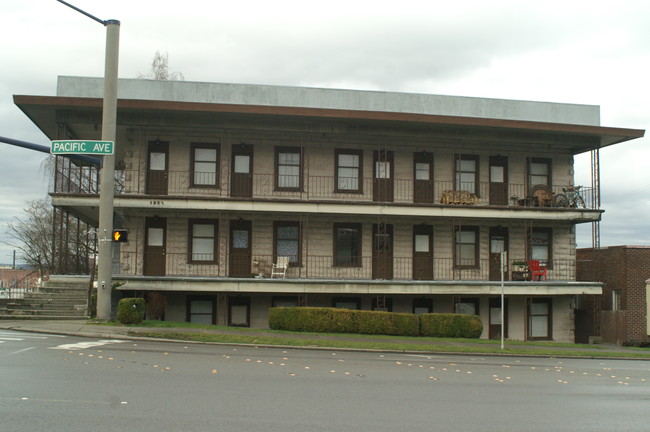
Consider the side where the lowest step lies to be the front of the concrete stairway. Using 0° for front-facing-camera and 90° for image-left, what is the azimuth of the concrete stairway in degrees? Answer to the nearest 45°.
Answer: approximately 0°

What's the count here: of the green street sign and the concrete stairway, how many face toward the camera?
2

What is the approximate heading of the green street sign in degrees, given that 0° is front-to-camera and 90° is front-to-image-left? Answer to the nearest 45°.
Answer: approximately 0°

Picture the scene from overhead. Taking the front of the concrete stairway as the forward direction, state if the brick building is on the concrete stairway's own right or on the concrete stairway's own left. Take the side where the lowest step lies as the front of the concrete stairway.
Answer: on the concrete stairway's own left

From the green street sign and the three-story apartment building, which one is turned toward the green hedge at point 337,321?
the three-story apartment building

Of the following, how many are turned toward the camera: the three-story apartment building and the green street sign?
2

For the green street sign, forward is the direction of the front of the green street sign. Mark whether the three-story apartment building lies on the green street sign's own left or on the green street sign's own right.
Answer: on the green street sign's own left

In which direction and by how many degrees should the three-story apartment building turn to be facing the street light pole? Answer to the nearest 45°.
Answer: approximately 45° to its right

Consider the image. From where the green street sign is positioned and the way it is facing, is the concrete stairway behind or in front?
behind

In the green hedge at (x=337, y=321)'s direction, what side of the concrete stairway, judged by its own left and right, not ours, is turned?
left

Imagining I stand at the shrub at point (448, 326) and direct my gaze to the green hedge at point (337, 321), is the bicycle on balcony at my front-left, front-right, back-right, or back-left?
back-right
